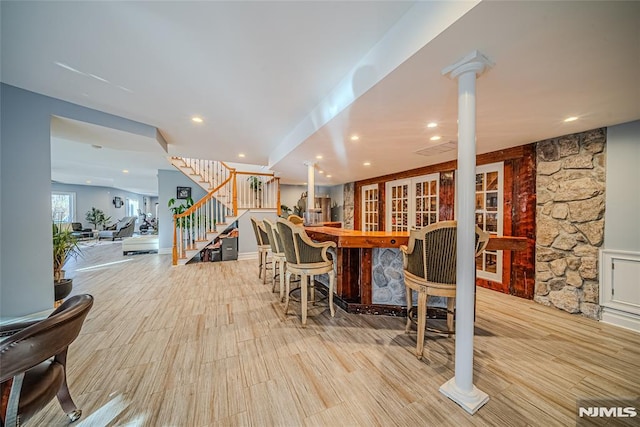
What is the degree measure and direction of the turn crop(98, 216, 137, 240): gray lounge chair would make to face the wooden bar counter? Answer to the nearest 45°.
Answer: approximately 90° to its left

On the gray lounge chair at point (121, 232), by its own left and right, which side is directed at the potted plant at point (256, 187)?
left

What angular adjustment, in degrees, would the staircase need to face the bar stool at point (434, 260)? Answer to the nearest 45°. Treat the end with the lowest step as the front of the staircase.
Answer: approximately 90° to its left

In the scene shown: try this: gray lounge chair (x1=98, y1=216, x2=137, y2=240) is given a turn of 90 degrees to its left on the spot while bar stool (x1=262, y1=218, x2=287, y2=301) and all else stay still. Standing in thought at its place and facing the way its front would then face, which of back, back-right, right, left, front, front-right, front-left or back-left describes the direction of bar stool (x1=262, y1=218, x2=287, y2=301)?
front
